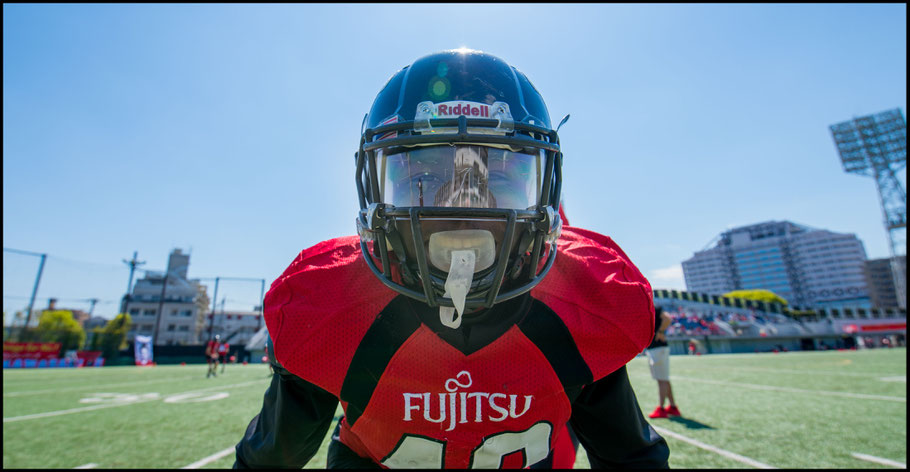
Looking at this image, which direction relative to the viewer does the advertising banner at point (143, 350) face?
toward the camera

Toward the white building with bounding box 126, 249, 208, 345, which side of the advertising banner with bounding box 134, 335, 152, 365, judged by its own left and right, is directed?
back

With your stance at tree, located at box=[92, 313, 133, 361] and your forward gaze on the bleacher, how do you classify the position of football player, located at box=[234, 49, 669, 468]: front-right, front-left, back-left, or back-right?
front-right

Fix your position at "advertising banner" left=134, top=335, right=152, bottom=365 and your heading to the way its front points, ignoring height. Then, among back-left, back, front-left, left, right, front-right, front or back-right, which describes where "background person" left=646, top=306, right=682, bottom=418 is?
front

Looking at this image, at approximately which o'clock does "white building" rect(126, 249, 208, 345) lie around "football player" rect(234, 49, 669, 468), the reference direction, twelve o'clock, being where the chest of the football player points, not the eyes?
The white building is roughly at 5 o'clock from the football player.

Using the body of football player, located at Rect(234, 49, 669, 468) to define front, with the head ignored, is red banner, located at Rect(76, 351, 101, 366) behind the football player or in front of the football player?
behind

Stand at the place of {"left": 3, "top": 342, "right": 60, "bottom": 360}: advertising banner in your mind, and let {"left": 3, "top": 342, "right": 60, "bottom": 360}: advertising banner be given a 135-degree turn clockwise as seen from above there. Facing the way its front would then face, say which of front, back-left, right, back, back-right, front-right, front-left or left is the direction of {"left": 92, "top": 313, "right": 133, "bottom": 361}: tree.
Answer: back-right

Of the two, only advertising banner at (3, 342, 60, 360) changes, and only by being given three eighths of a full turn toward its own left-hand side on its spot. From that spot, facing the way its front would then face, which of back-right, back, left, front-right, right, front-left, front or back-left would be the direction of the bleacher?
right

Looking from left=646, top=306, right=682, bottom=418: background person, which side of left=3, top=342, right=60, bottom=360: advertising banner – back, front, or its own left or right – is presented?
front

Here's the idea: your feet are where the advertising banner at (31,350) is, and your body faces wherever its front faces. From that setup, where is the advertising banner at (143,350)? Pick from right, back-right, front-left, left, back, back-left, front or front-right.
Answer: front-left

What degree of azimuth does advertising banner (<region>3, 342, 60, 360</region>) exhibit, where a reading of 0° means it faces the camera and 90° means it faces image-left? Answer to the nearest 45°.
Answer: approximately 0°

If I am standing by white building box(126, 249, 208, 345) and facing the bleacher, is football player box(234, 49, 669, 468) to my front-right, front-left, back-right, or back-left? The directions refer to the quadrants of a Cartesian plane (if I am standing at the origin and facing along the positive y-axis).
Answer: front-right

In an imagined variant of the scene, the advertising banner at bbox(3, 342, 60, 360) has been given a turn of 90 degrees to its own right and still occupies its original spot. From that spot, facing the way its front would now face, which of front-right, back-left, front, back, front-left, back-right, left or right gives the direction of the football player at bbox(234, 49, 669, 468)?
left

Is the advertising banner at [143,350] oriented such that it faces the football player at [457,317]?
yes

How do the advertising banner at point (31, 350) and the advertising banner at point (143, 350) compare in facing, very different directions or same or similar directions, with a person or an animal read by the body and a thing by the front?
same or similar directions

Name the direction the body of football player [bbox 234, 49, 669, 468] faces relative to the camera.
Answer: toward the camera

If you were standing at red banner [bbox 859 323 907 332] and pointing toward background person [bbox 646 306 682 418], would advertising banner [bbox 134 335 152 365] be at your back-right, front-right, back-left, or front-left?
front-right

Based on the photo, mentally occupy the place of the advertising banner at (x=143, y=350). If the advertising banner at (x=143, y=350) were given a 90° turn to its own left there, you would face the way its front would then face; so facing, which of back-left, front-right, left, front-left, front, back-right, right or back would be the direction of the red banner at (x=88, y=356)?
back-left
